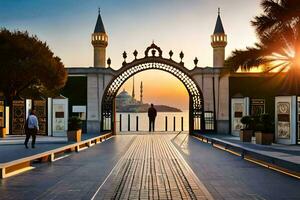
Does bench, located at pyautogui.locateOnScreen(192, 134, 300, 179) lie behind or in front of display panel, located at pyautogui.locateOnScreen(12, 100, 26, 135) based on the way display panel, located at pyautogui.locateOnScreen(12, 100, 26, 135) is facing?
in front

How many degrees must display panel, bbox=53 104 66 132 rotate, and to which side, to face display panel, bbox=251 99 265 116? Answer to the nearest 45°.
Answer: approximately 90° to its left

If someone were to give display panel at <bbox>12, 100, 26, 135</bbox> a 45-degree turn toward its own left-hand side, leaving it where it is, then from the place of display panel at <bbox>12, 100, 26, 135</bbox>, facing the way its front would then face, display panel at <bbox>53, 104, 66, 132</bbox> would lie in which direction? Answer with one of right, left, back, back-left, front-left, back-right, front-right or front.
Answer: front

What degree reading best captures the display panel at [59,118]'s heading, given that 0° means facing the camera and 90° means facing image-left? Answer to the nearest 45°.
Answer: approximately 0°
